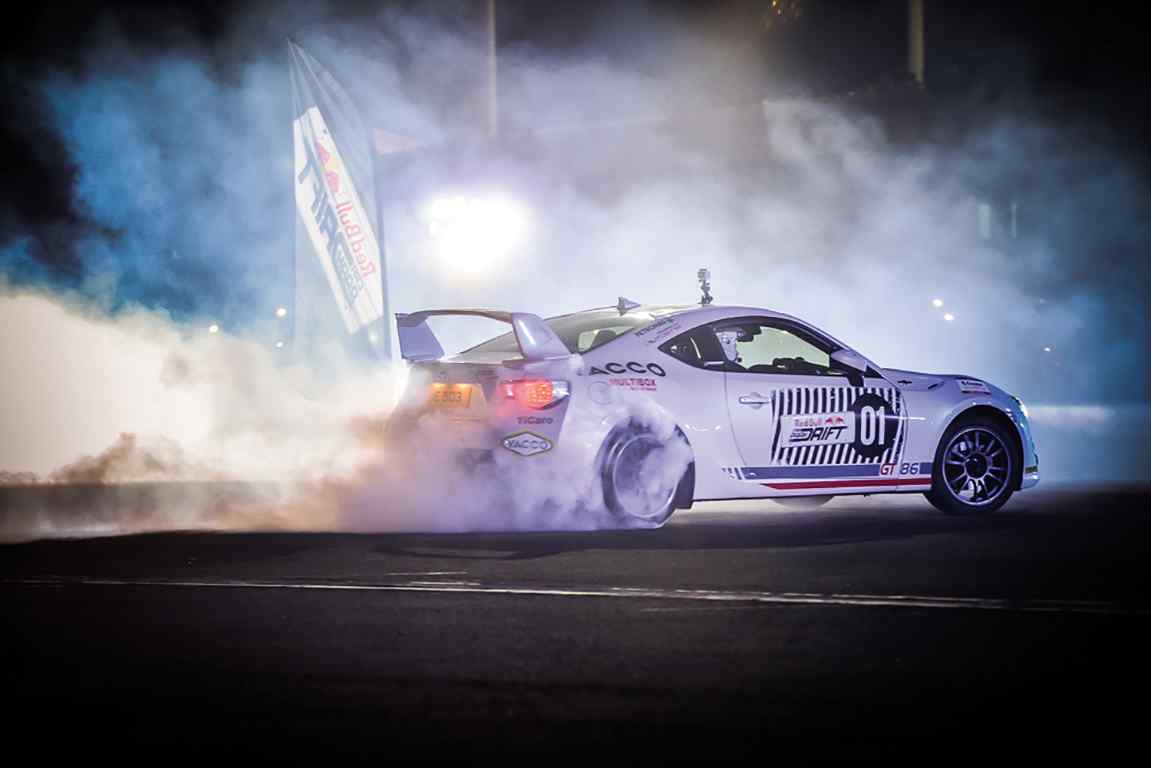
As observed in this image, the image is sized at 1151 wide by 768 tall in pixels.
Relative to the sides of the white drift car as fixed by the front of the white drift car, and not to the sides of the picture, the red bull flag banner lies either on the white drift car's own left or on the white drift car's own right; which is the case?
on the white drift car's own left

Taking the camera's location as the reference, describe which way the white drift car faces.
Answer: facing away from the viewer and to the right of the viewer
